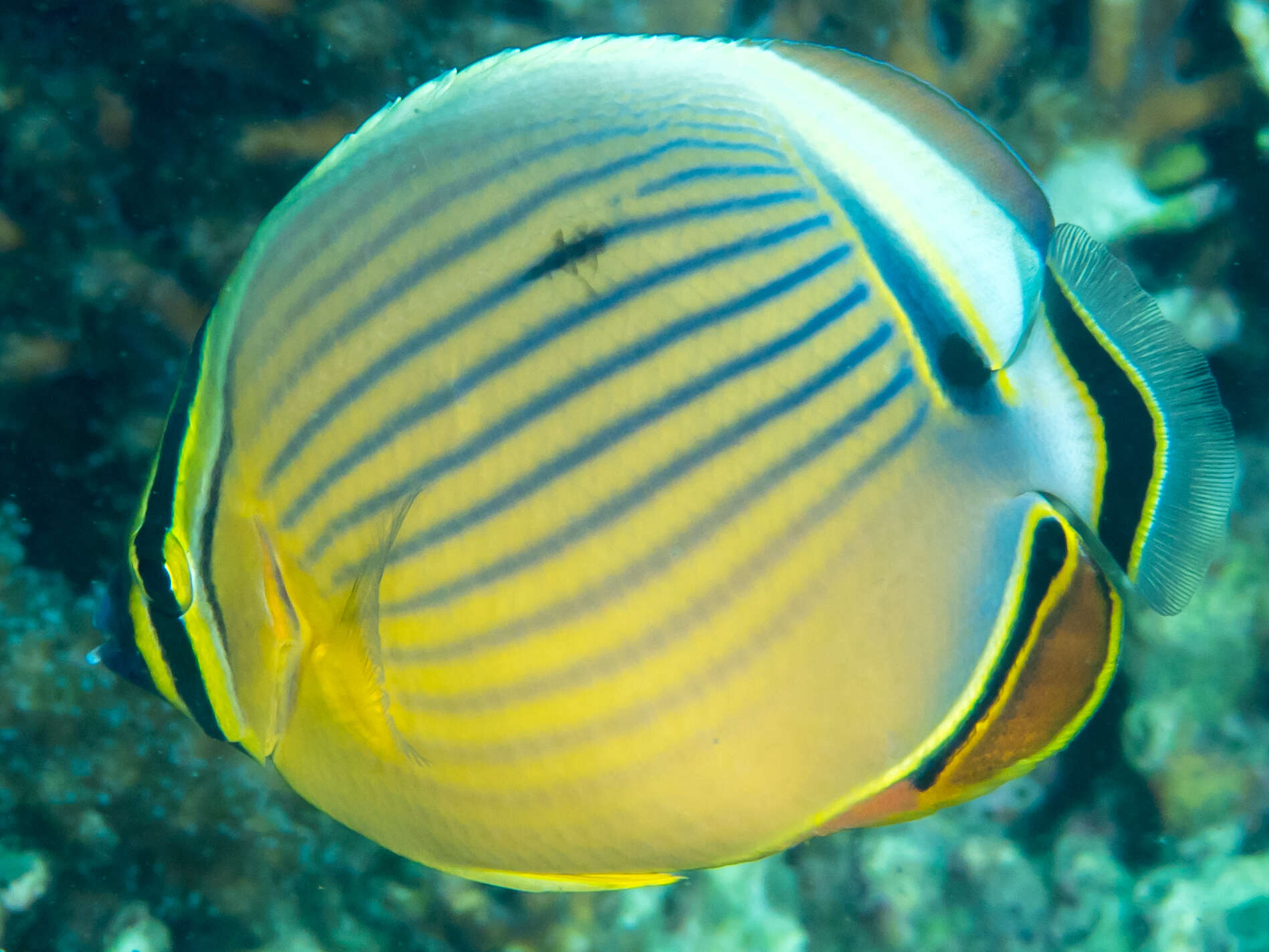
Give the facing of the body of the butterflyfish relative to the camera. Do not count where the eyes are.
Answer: to the viewer's left
